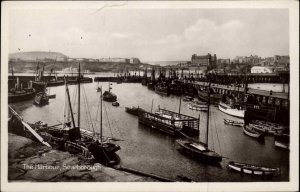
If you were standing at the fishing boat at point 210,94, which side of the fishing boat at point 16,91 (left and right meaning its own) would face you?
front

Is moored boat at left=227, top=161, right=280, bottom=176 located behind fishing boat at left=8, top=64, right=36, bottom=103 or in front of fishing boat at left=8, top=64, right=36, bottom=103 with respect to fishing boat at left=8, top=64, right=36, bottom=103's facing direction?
in front

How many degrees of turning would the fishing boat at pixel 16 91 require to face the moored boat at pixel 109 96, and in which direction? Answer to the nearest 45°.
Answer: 0° — it already faces it

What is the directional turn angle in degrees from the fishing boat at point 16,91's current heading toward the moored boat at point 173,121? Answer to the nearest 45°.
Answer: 0° — it already faces it

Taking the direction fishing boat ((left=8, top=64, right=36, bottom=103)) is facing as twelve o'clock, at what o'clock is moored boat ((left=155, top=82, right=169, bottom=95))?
The moored boat is roughly at 12 o'clock from the fishing boat.

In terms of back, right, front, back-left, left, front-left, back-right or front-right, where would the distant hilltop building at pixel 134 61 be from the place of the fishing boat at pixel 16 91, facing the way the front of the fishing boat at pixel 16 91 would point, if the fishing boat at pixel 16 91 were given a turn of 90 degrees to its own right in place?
left

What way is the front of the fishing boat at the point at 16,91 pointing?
to the viewer's right

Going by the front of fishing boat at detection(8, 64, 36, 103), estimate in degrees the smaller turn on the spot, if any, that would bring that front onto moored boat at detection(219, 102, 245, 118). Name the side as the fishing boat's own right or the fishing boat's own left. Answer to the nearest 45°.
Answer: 0° — it already faces it

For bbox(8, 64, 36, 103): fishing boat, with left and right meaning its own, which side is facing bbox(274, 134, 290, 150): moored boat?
front

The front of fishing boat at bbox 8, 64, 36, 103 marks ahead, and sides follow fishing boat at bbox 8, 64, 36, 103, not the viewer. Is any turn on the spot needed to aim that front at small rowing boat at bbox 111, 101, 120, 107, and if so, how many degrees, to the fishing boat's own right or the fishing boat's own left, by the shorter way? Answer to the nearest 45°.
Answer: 0° — it already faces it

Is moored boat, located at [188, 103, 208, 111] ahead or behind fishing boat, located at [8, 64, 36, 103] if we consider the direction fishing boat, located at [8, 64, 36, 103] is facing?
ahead
